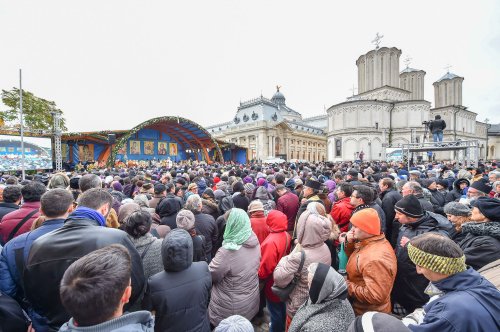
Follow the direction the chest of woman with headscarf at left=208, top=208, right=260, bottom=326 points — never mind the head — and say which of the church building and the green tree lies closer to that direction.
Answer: the green tree

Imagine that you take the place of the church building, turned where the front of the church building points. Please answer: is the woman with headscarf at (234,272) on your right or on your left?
on your right

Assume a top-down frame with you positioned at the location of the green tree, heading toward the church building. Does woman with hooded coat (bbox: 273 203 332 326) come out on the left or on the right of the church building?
right

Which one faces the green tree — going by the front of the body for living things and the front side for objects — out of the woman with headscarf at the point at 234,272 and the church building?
the woman with headscarf

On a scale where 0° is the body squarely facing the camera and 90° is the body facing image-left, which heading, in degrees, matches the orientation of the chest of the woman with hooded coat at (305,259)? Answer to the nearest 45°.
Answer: approximately 135°

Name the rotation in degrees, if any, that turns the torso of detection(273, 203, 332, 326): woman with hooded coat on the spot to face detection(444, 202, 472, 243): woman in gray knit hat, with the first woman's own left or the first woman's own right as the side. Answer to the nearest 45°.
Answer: approximately 90° to the first woman's own right

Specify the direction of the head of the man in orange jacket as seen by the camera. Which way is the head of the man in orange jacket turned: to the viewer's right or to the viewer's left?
to the viewer's left

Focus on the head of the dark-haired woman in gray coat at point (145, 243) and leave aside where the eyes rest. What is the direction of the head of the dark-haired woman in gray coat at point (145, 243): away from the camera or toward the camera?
away from the camera
